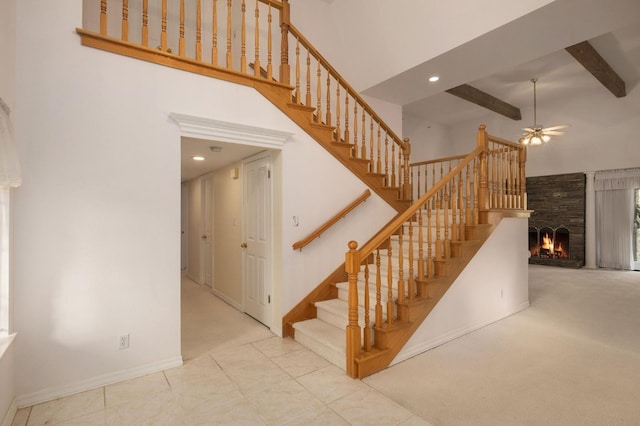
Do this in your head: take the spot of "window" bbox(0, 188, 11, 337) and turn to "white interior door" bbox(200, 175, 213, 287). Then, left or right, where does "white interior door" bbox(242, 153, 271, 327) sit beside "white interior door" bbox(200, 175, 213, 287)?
right

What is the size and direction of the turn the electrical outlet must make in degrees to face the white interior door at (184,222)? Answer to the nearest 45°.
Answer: approximately 180°

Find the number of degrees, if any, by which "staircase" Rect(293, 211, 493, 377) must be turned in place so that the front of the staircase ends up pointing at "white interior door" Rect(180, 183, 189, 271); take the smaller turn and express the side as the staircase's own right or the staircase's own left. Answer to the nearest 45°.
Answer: approximately 90° to the staircase's own right

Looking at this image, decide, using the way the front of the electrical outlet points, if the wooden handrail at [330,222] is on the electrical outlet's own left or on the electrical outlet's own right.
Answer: on the electrical outlet's own left

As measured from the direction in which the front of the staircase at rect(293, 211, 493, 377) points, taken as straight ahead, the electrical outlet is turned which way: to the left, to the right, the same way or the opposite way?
to the left

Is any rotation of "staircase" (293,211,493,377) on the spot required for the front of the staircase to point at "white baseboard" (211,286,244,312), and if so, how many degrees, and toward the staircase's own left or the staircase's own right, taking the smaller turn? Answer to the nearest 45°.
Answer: approximately 90° to the staircase's own right

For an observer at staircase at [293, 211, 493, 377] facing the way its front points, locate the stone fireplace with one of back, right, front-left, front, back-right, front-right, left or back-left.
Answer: back

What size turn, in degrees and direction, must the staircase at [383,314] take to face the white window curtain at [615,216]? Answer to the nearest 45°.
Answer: approximately 180°

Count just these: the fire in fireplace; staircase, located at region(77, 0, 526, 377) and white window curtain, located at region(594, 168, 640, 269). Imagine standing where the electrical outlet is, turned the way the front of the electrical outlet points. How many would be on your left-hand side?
3

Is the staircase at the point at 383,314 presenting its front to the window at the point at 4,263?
yes

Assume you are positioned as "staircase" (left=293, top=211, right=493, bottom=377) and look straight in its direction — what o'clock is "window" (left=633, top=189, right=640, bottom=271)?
The window is roughly at 6 o'clock from the staircase.
